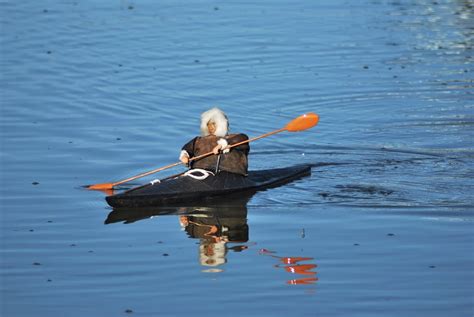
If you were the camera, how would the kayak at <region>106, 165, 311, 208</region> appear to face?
facing the viewer and to the left of the viewer

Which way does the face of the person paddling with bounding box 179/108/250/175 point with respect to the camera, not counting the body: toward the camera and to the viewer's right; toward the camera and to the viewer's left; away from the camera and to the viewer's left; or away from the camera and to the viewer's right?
toward the camera and to the viewer's left
